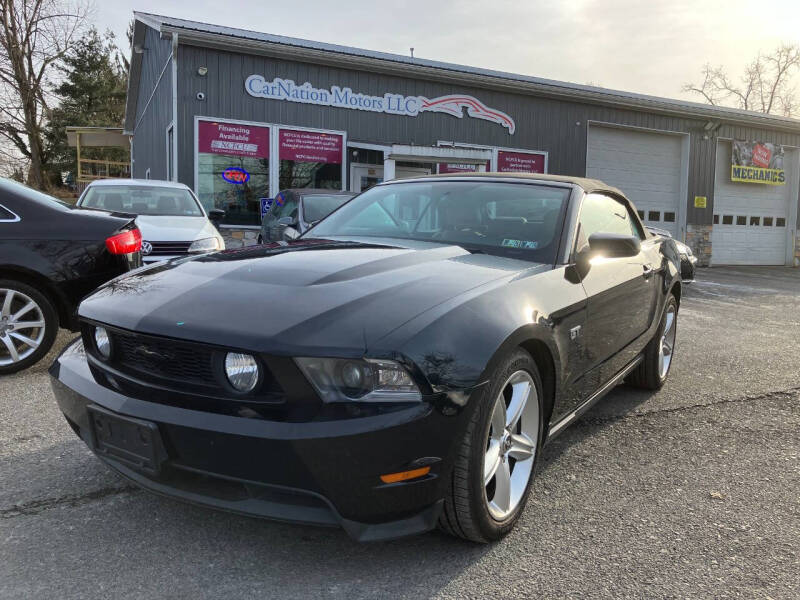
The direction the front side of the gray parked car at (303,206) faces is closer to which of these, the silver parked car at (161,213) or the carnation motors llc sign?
the silver parked car

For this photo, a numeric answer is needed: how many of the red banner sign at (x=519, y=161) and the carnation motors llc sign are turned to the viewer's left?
0

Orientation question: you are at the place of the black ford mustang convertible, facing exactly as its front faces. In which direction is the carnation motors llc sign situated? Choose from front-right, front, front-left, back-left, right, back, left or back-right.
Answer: back-right

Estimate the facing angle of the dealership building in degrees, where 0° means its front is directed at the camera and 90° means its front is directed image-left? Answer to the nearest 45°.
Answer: approximately 315°

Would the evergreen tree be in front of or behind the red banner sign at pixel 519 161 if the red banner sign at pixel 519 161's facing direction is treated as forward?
behind

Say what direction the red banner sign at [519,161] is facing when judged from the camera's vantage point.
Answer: facing the viewer and to the right of the viewer

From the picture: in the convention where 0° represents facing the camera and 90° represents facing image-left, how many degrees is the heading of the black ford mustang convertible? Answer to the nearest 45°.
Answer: approximately 45°

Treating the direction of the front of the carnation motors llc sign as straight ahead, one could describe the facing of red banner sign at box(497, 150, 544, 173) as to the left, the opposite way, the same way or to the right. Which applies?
the same way

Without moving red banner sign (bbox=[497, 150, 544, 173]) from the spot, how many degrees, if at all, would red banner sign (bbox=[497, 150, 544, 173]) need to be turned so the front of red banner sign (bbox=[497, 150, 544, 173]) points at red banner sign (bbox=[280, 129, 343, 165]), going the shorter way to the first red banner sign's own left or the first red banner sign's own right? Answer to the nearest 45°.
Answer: approximately 90° to the first red banner sign's own right

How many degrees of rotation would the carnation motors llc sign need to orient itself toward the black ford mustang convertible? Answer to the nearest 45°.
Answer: approximately 45° to its right

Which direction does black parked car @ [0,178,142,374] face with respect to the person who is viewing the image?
facing to the left of the viewer
